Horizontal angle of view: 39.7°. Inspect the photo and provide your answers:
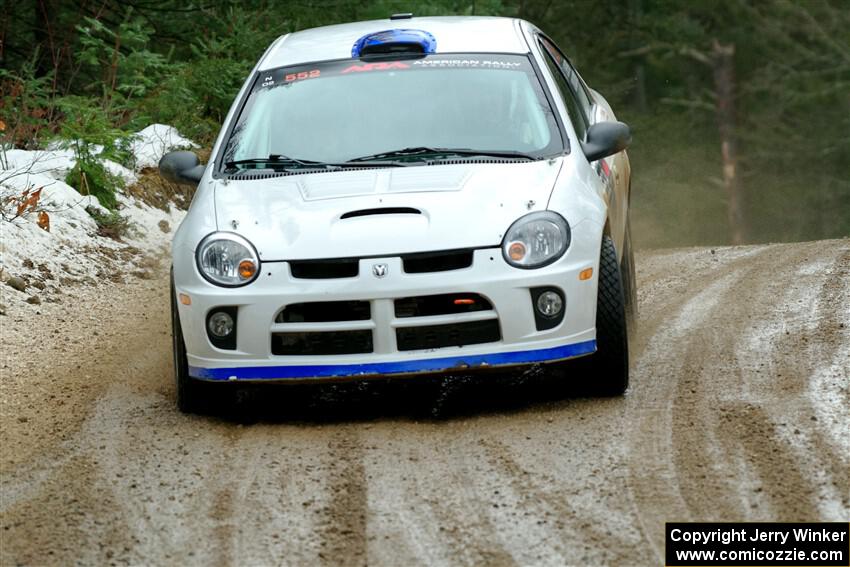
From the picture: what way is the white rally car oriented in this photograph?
toward the camera

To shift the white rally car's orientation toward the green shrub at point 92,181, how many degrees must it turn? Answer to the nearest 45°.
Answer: approximately 135° to its right
